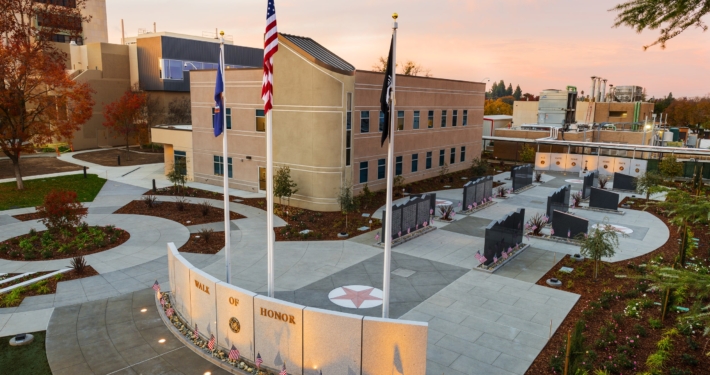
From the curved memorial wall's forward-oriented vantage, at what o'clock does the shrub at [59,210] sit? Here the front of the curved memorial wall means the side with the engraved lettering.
The shrub is roughly at 3 o'clock from the curved memorial wall.

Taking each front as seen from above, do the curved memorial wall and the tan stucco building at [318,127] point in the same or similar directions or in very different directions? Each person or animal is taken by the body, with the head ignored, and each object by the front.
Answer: same or similar directions

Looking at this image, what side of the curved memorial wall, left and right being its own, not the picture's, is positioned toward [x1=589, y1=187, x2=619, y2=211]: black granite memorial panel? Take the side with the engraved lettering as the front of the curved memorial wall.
back

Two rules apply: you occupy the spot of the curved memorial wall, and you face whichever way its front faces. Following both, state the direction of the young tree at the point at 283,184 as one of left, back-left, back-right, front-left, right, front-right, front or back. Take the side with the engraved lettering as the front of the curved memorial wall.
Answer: back-right

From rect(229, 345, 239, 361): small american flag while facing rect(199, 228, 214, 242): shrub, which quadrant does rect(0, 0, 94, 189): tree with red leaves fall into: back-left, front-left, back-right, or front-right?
front-left

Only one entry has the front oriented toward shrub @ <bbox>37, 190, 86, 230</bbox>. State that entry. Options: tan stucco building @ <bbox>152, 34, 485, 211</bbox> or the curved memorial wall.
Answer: the tan stucco building

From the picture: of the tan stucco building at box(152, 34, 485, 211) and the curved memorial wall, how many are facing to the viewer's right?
0

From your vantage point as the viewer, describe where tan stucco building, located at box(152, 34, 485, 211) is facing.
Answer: facing the viewer and to the left of the viewer

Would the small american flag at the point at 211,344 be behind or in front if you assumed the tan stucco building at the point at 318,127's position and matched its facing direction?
in front

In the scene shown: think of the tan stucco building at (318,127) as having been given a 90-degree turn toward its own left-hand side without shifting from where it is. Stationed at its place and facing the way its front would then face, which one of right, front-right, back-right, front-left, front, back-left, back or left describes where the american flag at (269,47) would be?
front-right

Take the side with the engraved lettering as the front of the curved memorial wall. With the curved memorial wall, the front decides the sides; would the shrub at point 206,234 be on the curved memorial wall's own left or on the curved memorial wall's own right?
on the curved memorial wall's own right

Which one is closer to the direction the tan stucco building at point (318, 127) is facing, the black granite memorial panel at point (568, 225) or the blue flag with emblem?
the blue flag with emblem

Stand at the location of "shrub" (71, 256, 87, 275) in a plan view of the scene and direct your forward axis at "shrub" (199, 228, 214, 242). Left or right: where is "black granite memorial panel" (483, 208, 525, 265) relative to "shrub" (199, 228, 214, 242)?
right

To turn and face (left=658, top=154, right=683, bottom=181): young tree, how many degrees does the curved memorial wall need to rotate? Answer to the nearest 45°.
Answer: approximately 180°
